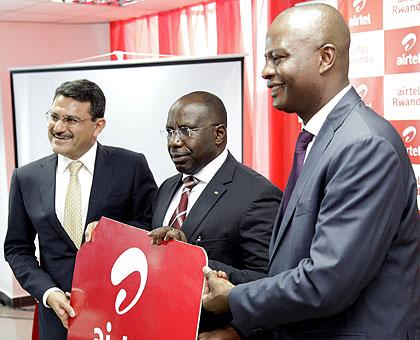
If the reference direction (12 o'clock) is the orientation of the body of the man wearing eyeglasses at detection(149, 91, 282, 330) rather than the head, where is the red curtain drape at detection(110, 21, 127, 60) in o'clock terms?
The red curtain drape is roughly at 4 o'clock from the man wearing eyeglasses.

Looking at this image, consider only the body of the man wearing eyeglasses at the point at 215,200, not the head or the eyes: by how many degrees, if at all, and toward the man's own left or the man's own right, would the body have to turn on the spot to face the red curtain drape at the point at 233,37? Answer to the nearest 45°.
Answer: approximately 135° to the man's own right

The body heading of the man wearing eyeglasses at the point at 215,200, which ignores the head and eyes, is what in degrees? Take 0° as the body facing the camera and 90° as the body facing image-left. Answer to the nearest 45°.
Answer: approximately 45°

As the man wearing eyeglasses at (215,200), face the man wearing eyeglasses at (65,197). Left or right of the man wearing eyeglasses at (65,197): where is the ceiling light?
right

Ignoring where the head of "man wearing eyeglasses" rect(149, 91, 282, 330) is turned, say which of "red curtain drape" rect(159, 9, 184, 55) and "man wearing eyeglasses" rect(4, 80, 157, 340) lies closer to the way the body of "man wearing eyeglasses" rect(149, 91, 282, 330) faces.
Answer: the man wearing eyeglasses

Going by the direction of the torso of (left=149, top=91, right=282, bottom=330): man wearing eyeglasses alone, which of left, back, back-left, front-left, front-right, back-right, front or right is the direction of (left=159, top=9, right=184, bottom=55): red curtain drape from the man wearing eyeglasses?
back-right

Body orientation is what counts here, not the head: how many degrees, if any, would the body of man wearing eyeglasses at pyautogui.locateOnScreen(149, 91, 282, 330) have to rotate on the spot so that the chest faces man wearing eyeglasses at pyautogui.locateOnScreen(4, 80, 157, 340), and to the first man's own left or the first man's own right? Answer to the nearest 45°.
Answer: approximately 90° to the first man's own right
